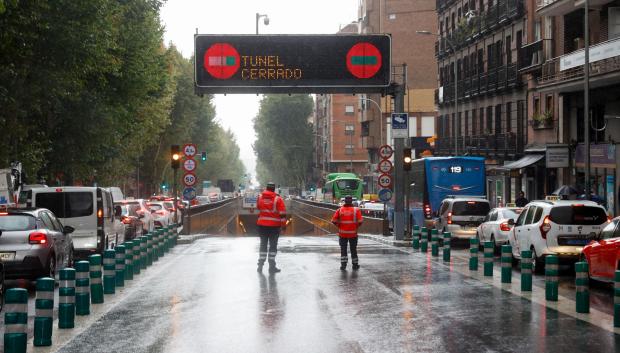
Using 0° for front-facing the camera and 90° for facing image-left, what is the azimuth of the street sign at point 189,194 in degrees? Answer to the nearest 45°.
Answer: approximately 0°

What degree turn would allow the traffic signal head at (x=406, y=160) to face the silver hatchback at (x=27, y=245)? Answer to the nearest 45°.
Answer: approximately 45° to its right

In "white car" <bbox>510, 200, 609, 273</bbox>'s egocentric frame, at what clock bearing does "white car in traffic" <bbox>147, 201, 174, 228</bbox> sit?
The white car in traffic is roughly at 12 o'clock from the white car.

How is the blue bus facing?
away from the camera

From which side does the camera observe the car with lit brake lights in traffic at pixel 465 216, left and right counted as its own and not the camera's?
back

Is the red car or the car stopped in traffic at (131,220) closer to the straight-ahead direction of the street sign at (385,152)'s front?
the red car

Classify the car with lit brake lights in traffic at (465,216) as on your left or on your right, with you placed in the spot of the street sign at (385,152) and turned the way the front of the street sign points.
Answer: on your left

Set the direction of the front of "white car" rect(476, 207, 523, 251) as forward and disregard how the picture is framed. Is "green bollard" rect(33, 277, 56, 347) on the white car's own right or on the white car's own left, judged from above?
on the white car's own left

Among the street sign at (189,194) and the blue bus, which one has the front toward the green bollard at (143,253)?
the street sign
